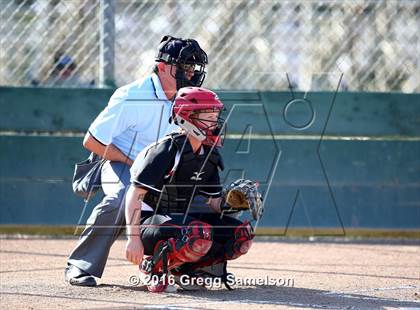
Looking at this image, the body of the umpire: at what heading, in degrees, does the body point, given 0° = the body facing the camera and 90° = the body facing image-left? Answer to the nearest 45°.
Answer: approximately 315°
